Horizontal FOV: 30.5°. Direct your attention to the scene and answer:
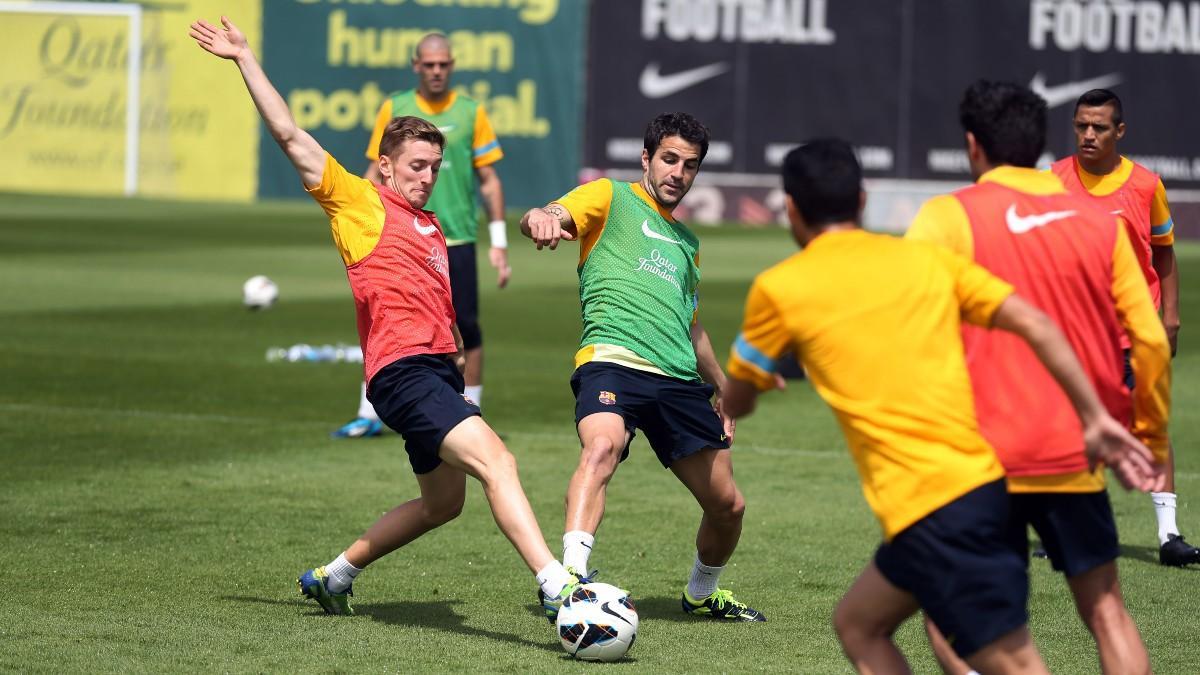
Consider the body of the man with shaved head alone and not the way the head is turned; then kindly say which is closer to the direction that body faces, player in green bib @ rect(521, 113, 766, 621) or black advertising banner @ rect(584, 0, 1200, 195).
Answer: the player in green bib

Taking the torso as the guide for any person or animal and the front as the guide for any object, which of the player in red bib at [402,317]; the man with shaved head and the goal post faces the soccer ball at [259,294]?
the goal post

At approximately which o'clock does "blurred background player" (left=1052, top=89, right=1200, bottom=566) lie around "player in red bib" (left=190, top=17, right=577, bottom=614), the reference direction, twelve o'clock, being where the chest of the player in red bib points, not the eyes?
The blurred background player is roughly at 10 o'clock from the player in red bib.

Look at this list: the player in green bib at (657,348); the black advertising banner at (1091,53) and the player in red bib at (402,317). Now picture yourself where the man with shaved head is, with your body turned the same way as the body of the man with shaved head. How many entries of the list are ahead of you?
2

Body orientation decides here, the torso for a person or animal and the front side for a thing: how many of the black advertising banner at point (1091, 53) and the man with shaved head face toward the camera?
2

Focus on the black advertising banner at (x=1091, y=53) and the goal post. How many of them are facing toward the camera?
2

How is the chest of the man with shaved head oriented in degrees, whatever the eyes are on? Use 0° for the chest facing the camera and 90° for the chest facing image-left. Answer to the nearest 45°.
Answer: approximately 0°

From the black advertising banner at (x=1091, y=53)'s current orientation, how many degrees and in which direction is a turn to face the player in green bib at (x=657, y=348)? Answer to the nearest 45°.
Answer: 0° — it already faces them

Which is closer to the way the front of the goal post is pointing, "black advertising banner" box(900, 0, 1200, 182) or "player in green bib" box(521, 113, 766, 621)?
the player in green bib
